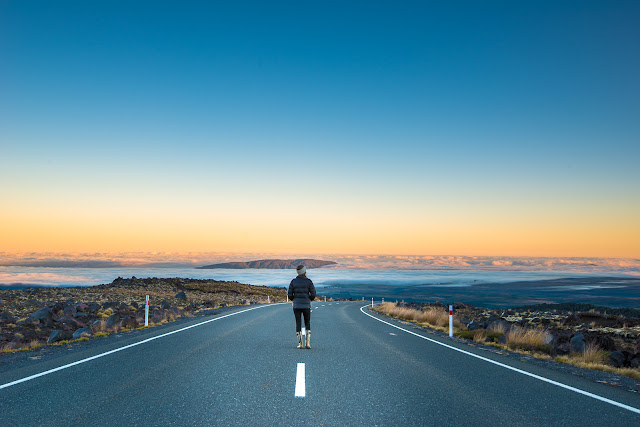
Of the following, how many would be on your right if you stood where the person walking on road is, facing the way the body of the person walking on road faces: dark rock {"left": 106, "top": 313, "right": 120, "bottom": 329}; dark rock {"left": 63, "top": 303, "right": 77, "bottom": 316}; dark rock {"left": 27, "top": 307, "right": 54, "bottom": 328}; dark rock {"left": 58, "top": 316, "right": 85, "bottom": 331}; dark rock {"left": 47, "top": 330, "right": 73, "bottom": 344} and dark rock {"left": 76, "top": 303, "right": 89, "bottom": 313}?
0

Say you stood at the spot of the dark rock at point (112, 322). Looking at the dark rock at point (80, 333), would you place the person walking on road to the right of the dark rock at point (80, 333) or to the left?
left

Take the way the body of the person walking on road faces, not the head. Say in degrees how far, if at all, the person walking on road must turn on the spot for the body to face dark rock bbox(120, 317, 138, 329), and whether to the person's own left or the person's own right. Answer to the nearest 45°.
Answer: approximately 45° to the person's own left

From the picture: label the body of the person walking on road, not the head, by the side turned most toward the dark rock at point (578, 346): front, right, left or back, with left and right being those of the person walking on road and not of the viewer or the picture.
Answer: right

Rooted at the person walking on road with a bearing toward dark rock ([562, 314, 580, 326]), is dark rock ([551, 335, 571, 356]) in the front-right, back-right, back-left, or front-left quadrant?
front-right

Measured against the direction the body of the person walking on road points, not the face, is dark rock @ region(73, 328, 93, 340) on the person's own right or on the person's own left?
on the person's own left

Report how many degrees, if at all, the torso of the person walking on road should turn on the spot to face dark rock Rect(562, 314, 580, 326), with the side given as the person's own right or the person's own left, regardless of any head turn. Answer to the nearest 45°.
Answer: approximately 45° to the person's own right

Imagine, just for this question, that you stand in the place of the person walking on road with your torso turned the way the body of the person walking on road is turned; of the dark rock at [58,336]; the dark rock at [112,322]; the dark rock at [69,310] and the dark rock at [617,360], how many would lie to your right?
1

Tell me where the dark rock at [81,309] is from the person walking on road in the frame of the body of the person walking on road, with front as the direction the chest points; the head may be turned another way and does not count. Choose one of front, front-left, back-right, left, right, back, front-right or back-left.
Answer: front-left

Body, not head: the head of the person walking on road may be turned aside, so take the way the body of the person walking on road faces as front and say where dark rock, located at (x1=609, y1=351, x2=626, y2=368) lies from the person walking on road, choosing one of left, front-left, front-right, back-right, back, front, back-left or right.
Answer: right

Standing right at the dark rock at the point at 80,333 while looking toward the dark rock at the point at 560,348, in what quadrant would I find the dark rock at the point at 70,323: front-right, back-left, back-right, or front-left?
back-left

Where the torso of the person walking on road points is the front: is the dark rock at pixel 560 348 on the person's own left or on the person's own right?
on the person's own right

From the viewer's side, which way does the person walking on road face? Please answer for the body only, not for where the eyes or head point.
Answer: away from the camera

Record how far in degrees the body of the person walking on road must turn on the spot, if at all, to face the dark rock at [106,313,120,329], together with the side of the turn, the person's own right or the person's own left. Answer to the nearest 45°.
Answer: approximately 45° to the person's own left

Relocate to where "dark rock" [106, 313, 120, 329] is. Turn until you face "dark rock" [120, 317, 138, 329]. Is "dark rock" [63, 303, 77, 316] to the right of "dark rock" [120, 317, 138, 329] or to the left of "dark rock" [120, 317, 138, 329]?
left

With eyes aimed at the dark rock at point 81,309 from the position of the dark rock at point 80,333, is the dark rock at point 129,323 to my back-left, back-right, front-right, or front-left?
front-right

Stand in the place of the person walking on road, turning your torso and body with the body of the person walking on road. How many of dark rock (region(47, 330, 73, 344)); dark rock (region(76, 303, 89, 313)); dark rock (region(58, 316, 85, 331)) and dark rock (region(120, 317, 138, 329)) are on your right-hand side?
0

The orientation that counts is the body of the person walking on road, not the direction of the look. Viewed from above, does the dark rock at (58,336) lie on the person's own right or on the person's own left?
on the person's own left
